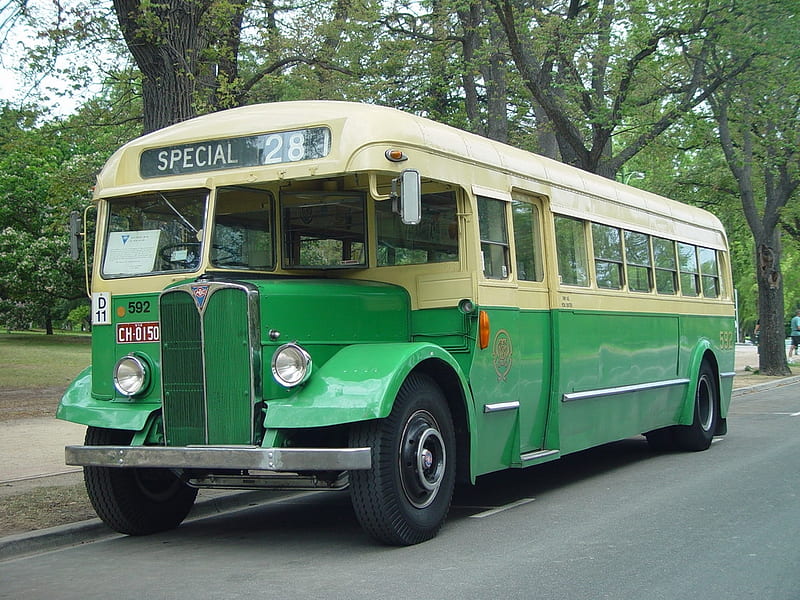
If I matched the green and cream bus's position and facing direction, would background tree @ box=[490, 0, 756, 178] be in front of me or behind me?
behind

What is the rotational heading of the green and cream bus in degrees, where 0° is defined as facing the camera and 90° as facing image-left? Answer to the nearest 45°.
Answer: approximately 45°
